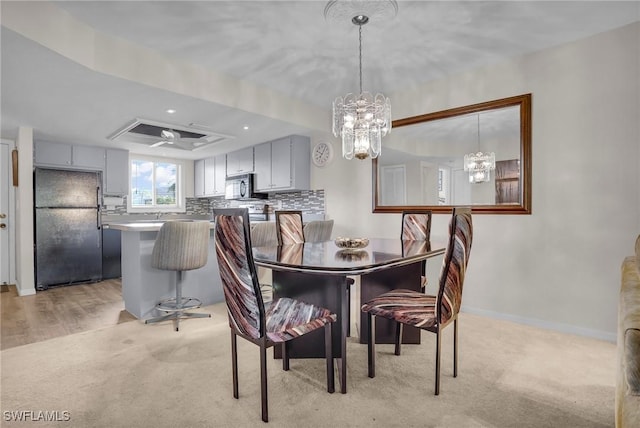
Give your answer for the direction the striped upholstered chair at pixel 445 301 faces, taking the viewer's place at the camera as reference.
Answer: facing away from the viewer and to the left of the viewer

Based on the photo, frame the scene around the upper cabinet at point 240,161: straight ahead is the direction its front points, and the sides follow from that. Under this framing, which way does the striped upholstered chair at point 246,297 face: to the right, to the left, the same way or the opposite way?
the opposite way

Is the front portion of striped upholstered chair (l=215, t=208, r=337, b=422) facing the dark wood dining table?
yes

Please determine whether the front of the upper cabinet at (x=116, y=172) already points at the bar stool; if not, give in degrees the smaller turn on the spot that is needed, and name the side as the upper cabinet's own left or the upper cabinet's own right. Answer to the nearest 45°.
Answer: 0° — it already faces it

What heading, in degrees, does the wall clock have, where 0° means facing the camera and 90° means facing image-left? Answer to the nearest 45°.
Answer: approximately 45°

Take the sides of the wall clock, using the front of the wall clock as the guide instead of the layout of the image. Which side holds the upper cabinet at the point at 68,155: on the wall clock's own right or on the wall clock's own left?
on the wall clock's own right

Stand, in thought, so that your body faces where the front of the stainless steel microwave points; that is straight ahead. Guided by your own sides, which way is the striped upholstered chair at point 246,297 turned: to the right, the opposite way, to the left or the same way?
the opposite way

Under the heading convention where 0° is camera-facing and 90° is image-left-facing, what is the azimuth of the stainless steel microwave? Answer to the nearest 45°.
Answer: approximately 45°

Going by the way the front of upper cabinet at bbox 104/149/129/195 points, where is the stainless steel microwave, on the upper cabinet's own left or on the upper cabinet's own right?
on the upper cabinet's own left

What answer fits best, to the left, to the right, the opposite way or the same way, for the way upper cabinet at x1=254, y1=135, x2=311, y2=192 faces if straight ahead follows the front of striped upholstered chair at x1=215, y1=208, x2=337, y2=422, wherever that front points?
the opposite way

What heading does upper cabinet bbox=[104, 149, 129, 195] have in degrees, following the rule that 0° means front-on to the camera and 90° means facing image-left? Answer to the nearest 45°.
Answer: approximately 0°

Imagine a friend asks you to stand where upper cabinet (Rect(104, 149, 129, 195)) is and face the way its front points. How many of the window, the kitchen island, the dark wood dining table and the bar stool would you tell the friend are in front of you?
3
